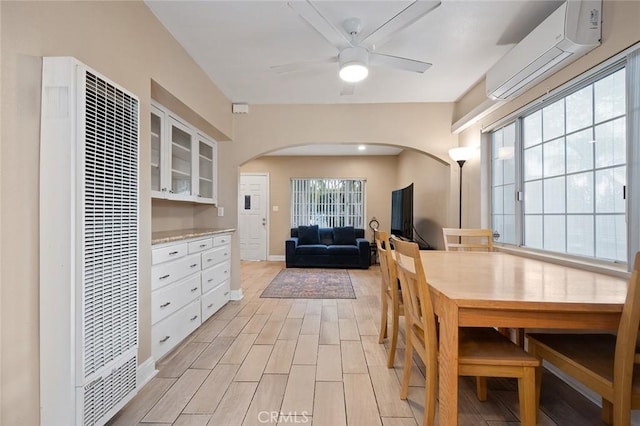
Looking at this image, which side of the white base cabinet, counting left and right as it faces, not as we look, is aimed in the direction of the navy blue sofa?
left

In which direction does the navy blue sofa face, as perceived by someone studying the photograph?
facing the viewer

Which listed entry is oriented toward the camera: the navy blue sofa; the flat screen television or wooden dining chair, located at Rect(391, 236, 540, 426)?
the navy blue sofa

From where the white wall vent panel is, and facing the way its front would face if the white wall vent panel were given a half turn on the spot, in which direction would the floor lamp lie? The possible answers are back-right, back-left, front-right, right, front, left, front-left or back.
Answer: back-right

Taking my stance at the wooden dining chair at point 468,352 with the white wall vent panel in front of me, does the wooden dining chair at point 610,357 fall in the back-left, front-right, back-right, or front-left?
back-left

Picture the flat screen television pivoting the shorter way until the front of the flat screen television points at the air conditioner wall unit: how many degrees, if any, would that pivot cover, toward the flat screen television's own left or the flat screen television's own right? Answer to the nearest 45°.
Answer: approximately 90° to the flat screen television's own left

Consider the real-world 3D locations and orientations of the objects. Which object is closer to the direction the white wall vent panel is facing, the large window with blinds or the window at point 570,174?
the window

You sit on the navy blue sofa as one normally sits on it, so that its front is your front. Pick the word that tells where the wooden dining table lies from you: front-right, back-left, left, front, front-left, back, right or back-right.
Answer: front

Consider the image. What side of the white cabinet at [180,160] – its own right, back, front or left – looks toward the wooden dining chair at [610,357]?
front

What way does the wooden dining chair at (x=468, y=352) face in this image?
to the viewer's right

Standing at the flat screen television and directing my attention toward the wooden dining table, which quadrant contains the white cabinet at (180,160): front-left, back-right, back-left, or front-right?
front-right

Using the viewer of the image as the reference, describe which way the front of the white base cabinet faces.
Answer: facing the viewer and to the right of the viewer

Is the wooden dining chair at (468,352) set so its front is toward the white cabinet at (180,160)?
no

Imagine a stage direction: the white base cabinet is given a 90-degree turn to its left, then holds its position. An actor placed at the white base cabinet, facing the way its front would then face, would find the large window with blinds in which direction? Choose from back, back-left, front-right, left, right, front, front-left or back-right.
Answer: front

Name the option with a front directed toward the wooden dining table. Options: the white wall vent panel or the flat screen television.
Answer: the white wall vent panel

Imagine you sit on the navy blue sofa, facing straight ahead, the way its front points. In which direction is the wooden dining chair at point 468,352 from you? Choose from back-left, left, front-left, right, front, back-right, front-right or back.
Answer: front

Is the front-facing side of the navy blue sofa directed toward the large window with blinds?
no

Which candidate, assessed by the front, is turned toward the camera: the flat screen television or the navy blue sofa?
the navy blue sofa

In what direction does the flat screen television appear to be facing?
to the viewer's left

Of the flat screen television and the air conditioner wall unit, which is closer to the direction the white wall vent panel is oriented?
the air conditioner wall unit

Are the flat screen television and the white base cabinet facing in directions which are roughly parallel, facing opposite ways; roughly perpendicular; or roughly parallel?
roughly parallel, facing opposite ways
